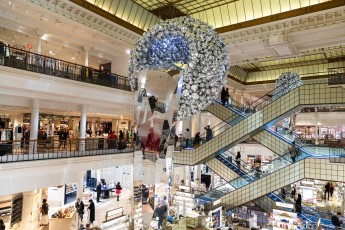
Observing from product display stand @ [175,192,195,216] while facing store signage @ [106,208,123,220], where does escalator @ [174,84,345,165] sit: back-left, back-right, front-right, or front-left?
back-right
